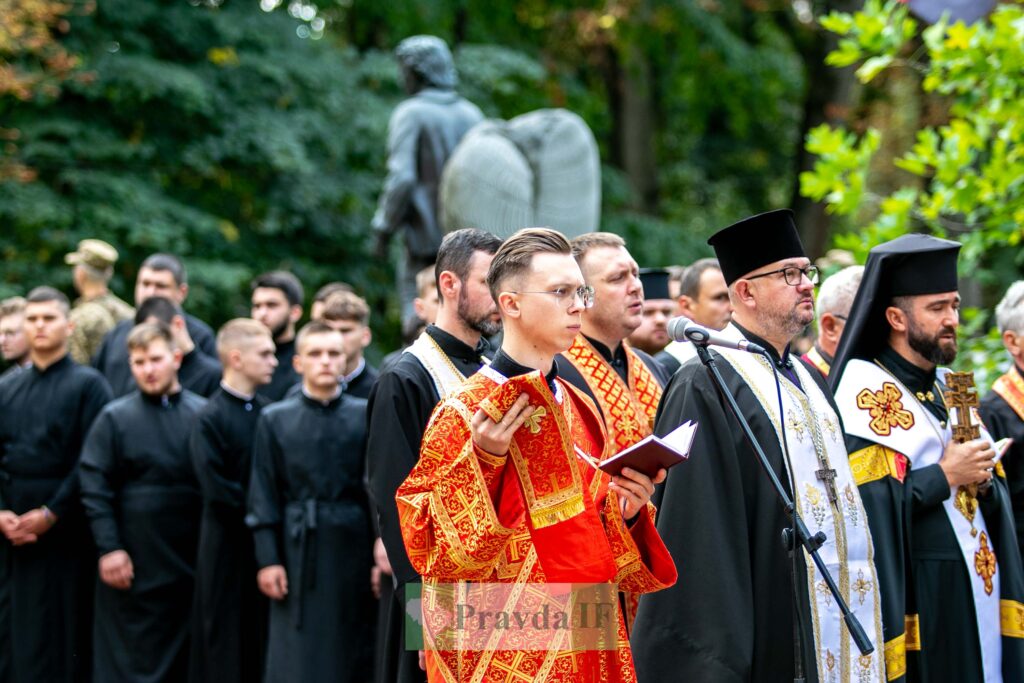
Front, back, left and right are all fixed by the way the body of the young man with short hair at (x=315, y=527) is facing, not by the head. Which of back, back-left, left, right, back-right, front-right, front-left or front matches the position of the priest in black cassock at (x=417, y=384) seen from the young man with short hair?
front

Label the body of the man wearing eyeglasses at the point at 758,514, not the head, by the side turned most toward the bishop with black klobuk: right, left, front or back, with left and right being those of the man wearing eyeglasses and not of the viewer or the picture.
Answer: left

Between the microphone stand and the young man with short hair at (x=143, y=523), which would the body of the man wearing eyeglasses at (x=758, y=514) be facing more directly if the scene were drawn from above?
the microphone stand

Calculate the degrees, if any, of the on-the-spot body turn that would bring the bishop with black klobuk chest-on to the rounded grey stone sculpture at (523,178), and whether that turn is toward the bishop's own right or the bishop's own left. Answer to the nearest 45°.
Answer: approximately 180°

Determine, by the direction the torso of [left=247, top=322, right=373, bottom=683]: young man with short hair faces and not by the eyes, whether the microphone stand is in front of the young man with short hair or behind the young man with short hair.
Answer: in front

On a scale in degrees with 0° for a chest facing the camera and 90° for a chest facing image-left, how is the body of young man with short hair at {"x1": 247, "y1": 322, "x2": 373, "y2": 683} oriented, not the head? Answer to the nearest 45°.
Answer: approximately 0°

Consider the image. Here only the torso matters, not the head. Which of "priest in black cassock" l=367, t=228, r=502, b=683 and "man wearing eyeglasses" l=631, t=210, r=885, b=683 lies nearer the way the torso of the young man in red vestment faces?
the man wearing eyeglasses

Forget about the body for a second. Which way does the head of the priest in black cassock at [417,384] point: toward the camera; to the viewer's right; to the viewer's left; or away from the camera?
to the viewer's right

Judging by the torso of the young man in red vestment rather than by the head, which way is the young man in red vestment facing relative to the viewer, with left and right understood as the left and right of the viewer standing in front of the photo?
facing the viewer and to the right of the viewer

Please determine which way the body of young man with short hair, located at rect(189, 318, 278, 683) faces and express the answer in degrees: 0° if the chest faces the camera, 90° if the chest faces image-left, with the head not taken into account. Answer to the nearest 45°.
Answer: approximately 315°
